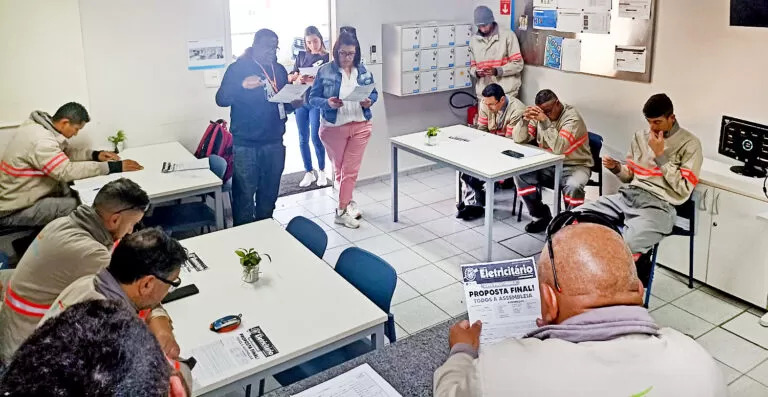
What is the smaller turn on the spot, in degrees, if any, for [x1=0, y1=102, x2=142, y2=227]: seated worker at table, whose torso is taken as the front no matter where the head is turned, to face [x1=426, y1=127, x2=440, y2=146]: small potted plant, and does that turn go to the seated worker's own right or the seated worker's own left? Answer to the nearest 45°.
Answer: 0° — they already face it

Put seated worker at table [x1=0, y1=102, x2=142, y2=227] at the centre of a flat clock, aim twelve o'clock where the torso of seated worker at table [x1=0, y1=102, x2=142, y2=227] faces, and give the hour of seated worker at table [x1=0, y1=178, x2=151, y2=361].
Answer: seated worker at table [x1=0, y1=178, x2=151, y2=361] is roughly at 3 o'clock from seated worker at table [x1=0, y1=102, x2=142, y2=227].

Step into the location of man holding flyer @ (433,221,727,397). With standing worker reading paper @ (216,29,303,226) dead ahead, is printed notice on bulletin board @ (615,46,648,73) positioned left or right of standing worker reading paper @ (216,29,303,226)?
right

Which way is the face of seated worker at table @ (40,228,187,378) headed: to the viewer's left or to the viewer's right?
to the viewer's right

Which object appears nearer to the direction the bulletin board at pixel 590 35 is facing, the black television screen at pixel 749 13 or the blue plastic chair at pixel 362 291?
the blue plastic chair

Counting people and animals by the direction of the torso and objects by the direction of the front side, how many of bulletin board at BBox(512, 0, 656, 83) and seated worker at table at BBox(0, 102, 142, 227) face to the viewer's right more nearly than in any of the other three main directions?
1

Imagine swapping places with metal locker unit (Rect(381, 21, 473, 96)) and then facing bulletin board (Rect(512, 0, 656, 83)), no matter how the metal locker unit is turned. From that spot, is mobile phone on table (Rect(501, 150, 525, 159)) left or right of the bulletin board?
right

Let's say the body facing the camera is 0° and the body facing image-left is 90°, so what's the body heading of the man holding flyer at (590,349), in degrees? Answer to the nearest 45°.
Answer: approximately 135°

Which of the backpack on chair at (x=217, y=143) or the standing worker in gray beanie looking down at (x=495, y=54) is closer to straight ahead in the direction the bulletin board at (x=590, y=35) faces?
the backpack on chair

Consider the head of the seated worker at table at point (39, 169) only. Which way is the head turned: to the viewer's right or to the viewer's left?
to the viewer's right

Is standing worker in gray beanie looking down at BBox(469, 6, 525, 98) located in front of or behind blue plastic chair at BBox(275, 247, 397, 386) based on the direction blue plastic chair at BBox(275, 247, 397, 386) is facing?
behind
